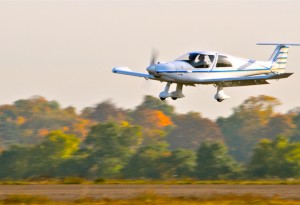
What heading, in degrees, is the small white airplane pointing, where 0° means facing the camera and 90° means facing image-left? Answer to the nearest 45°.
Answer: approximately 45°

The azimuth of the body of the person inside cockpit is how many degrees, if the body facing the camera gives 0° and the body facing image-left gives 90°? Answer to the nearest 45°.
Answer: approximately 90°

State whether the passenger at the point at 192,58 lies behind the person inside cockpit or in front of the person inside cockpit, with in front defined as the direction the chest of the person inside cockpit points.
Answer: in front
